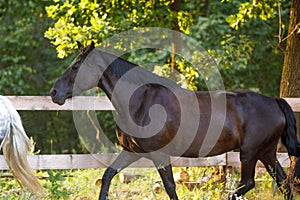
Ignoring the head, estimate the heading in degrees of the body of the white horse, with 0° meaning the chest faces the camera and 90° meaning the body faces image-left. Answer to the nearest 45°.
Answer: approximately 90°

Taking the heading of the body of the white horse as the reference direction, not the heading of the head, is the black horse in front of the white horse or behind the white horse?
behind

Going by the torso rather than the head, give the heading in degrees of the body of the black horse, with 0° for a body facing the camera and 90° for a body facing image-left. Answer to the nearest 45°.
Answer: approximately 90°

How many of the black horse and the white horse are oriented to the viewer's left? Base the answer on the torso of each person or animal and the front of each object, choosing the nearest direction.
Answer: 2
